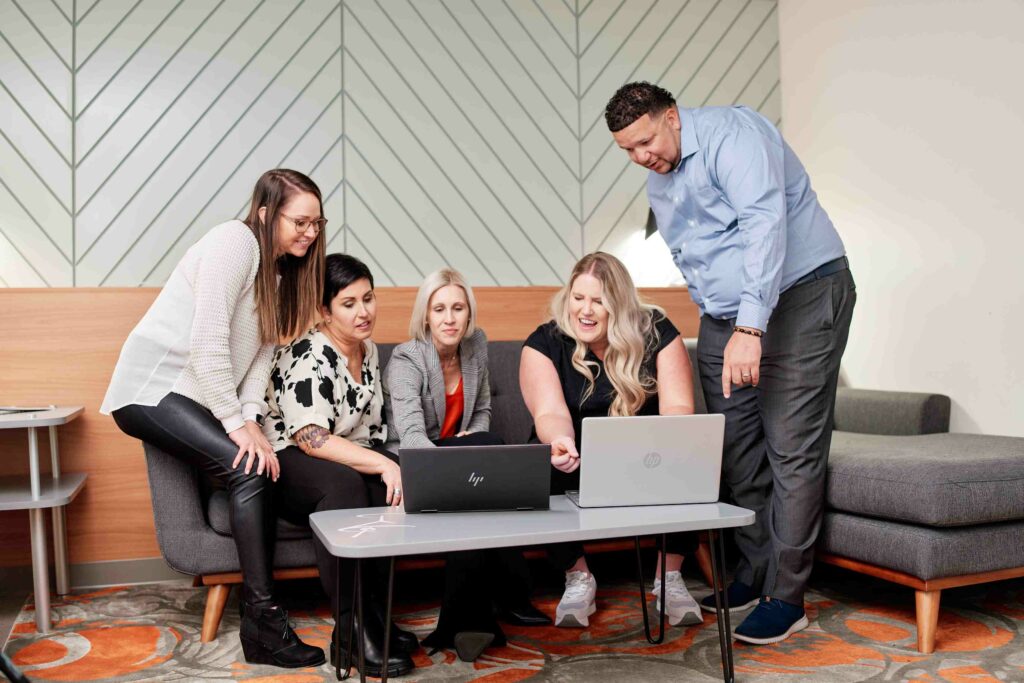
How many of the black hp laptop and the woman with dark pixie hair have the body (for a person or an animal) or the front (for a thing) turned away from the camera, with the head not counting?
1

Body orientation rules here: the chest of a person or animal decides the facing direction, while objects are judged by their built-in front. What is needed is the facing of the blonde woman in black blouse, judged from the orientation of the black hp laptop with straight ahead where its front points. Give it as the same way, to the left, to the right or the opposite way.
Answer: the opposite way

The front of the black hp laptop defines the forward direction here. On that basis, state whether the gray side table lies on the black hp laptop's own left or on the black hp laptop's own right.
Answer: on the black hp laptop's own left

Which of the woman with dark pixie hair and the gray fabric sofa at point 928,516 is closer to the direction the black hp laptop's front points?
the woman with dark pixie hair

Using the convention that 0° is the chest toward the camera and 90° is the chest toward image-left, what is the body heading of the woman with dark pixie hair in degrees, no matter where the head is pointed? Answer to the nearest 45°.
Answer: approximately 315°

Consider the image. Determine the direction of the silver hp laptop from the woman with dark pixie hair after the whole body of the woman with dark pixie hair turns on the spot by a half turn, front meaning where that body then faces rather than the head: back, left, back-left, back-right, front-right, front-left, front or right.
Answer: back

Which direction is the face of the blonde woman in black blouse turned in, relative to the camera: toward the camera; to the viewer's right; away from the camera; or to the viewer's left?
toward the camera

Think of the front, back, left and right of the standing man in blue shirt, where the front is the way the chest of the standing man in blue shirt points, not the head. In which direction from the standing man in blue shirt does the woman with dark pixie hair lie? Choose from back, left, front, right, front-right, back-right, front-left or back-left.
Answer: front-right

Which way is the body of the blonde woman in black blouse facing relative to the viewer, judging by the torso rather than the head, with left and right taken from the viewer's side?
facing the viewer

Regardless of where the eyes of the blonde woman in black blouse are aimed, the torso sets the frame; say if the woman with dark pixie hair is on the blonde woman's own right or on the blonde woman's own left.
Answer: on the blonde woman's own right

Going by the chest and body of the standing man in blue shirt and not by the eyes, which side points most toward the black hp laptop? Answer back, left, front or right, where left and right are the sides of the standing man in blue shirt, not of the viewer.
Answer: front

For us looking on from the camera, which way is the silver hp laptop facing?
facing away from the viewer

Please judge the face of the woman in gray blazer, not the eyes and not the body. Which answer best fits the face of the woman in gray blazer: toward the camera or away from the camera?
toward the camera

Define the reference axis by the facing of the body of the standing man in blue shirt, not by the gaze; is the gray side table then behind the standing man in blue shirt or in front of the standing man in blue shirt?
in front

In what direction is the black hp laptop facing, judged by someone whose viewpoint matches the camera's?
facing away from the viewer
